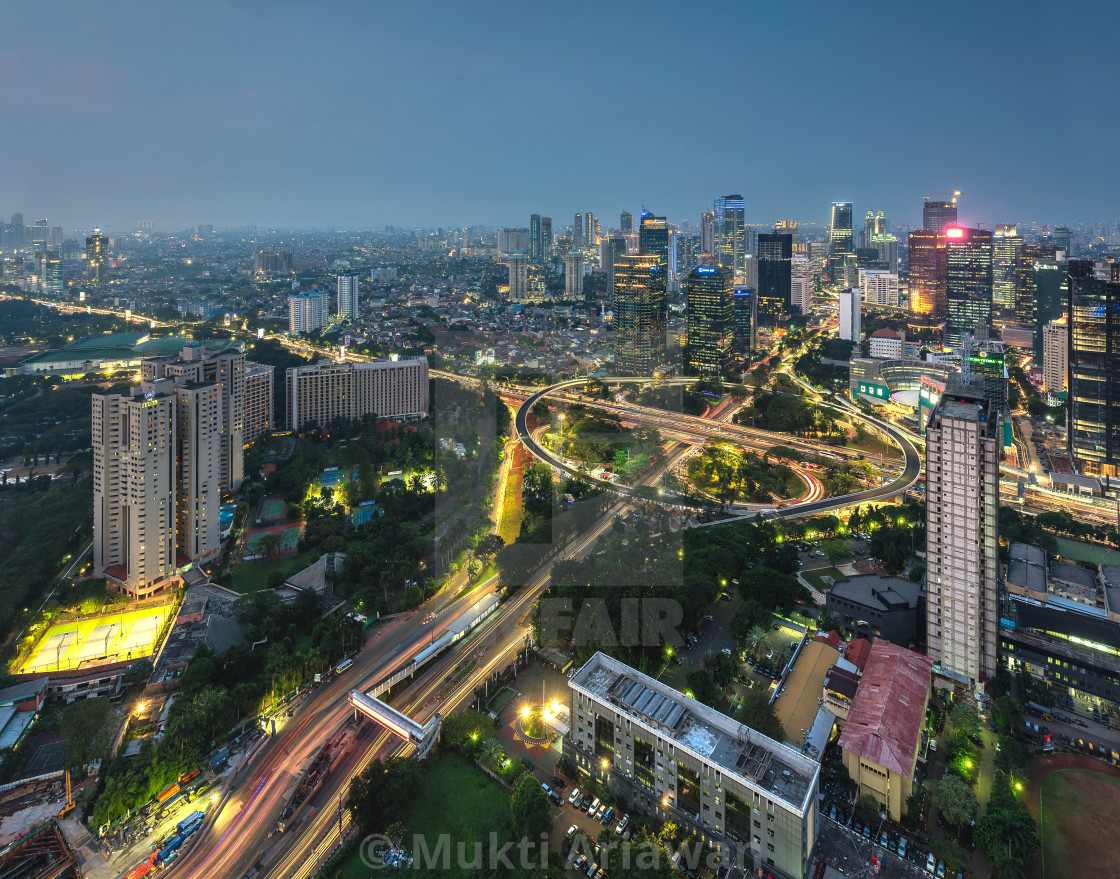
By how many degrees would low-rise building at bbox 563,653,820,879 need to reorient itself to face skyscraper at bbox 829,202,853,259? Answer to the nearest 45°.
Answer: approximately 135° to its right

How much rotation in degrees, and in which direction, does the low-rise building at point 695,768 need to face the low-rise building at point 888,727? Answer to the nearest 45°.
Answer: approximately 180°

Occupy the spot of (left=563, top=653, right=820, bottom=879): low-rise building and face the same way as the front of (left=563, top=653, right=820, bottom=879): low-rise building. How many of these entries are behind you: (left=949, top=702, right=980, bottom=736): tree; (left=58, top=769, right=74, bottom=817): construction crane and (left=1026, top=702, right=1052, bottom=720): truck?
2

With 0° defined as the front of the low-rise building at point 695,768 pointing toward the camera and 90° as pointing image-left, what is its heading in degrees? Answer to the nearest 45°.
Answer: approximately 45°

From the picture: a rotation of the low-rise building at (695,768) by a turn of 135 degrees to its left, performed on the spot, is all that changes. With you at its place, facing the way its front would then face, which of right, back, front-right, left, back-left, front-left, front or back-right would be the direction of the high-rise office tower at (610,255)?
left

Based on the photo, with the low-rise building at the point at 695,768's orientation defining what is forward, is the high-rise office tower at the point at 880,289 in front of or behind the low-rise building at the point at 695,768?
behind

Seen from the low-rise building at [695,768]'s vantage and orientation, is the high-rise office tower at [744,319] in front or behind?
behind
